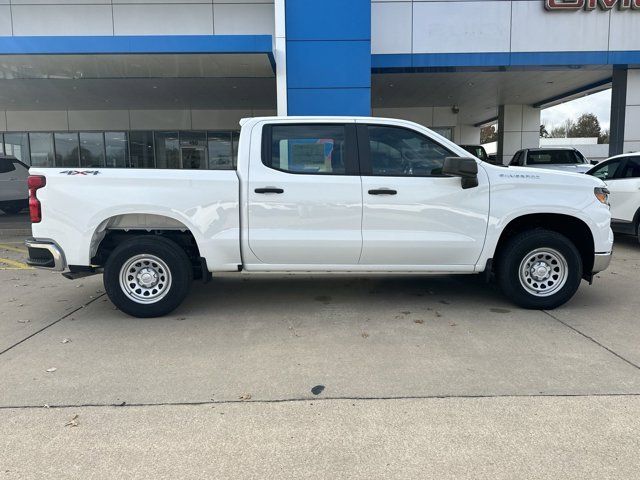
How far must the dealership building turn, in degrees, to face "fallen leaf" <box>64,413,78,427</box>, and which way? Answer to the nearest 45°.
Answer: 0° — it already faces it

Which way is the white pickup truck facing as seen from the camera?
to the viewer's right

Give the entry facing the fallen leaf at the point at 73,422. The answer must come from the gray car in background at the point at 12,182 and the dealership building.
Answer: the dealership building

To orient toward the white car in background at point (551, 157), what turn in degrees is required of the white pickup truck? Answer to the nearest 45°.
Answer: approximately 45° to its left

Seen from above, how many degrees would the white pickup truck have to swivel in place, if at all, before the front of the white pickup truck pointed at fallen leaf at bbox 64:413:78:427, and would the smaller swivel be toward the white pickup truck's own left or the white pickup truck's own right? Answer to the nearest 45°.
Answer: approximately 135° to the white pickup truck's own right

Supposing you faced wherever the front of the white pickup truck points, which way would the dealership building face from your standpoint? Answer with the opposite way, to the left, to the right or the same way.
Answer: to the right

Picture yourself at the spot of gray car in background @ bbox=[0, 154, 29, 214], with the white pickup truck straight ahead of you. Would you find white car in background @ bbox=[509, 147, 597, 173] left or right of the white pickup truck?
left

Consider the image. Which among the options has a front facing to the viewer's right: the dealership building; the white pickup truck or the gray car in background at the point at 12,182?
the white pickup truck

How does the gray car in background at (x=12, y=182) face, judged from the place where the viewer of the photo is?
facing to the left of the viewer

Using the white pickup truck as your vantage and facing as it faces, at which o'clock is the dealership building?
The dealership building is roughly at 9 o'clock from the white pickup truck.

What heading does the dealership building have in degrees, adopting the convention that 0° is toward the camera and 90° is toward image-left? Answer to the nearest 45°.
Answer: approximately 0°

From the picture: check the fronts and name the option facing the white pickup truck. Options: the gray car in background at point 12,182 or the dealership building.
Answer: the dealership building
